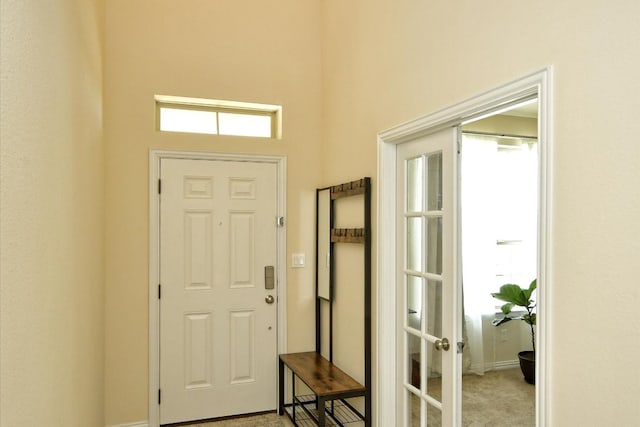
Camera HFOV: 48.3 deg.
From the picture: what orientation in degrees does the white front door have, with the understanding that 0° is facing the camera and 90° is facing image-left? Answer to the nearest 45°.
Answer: approximately 0°

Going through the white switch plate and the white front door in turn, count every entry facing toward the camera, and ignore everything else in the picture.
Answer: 2

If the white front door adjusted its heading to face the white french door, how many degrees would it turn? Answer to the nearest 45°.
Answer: approximately 45° to its left

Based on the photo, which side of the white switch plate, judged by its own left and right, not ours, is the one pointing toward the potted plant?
left
